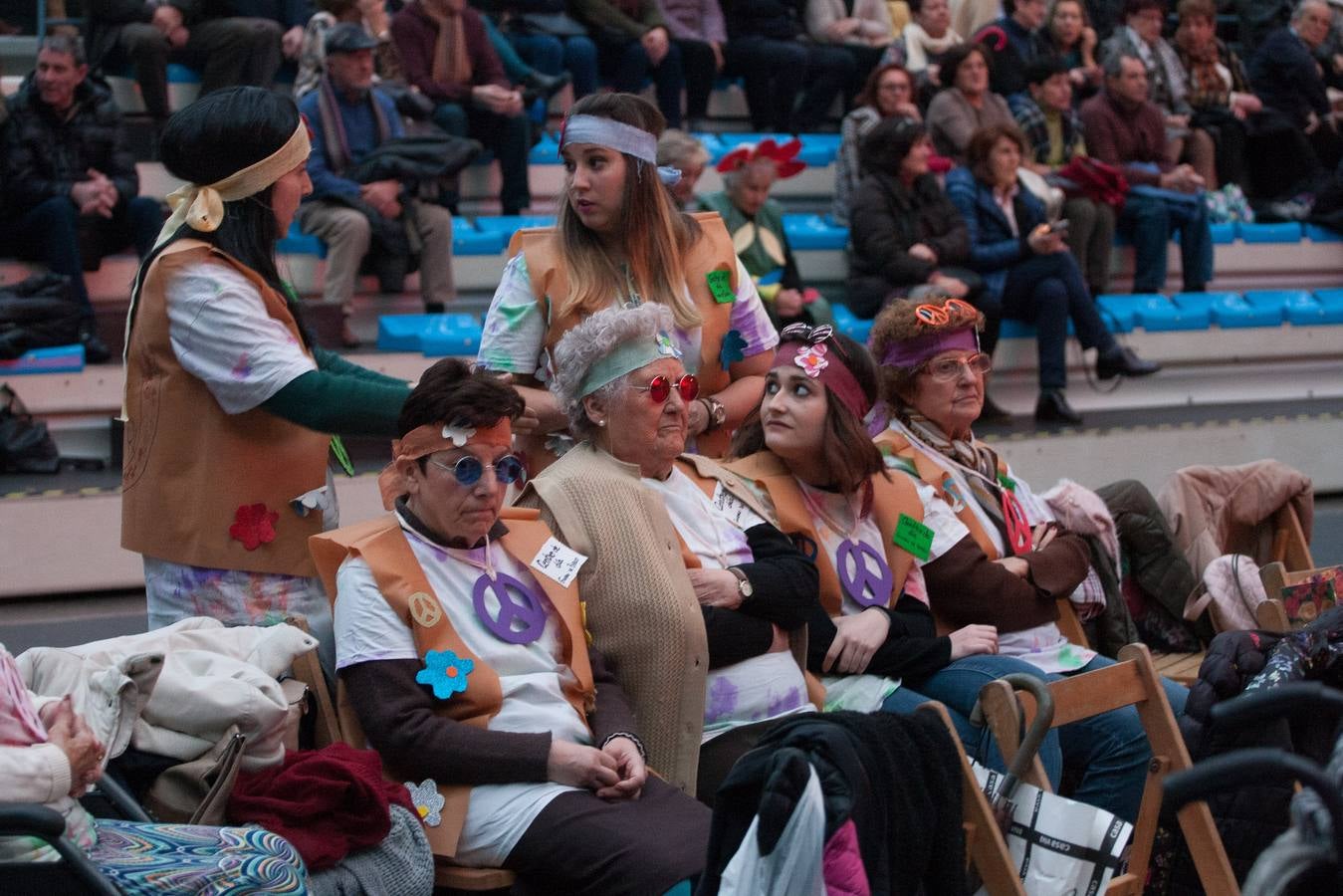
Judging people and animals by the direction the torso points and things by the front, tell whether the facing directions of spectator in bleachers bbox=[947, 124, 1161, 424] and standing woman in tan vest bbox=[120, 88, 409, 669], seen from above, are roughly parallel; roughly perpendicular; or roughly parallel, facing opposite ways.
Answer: roughly perpendicular

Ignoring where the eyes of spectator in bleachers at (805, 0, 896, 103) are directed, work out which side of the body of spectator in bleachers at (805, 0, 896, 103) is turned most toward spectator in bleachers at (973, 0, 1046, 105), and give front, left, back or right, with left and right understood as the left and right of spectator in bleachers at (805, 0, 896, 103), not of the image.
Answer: left

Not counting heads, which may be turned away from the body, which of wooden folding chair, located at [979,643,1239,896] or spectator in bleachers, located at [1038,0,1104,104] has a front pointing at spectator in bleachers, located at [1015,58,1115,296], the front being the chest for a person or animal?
spectator in bleachers, located at [1038,0,1104,104]

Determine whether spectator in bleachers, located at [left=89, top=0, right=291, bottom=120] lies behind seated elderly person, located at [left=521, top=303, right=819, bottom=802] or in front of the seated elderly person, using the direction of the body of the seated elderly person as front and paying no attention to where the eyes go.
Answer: behind

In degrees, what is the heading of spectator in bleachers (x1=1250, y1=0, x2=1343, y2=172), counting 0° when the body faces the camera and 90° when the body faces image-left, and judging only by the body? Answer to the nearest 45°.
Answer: approximately 315°

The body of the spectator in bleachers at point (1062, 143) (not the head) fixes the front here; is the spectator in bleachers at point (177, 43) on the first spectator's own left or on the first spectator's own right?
on the first spectator's own right

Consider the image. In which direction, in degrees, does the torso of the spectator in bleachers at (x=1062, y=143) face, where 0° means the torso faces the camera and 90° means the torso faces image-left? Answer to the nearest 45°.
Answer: approximately 315°
